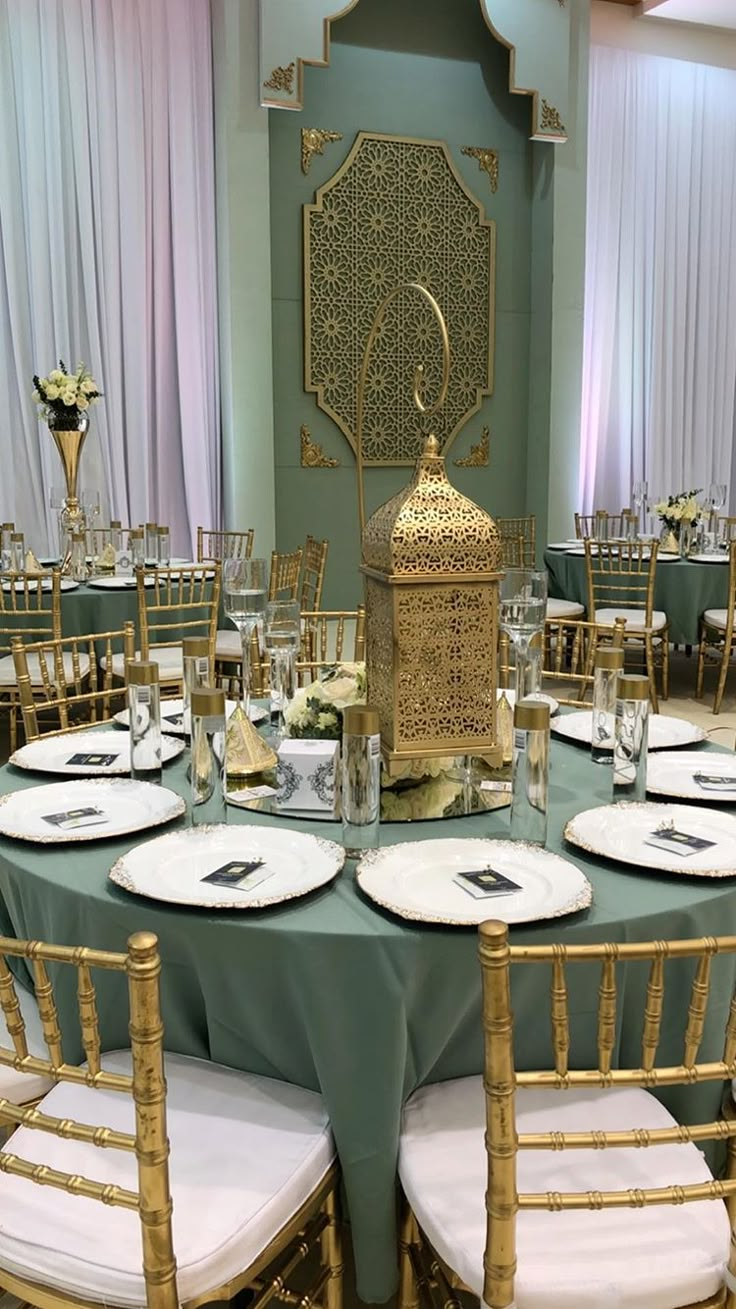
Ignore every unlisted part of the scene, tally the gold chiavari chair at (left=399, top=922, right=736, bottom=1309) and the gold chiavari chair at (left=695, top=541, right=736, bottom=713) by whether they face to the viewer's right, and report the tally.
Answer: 0

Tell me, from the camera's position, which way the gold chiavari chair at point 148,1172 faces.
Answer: facing away from the viewer and to the right of the viewer

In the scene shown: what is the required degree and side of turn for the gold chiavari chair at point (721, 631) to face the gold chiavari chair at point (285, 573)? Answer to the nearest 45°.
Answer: approximately 90° to its left

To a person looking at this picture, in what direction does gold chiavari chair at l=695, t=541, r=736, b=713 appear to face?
facing away from the viewer and to the left of the viewer

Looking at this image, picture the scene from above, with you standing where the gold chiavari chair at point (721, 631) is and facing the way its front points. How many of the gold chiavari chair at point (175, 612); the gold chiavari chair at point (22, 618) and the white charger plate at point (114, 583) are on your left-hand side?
3

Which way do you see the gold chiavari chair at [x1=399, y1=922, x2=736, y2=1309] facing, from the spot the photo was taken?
facing away from the viewer and to the left of the viewer

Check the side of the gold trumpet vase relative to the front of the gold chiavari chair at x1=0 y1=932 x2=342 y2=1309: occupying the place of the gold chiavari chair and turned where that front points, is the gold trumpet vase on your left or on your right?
on your left

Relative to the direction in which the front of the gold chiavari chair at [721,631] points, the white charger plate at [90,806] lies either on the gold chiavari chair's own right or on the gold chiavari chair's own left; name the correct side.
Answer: on the gold chiavari chair's own left

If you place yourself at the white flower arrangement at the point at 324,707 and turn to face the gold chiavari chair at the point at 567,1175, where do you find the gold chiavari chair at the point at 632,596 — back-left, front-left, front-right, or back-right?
back-left

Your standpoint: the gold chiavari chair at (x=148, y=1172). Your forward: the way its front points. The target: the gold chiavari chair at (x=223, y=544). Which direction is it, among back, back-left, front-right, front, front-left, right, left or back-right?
front-left

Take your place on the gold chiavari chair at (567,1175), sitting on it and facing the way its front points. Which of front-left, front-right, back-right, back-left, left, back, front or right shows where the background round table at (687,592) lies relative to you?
front-right

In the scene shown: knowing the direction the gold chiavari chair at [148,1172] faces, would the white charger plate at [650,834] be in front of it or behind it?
in front

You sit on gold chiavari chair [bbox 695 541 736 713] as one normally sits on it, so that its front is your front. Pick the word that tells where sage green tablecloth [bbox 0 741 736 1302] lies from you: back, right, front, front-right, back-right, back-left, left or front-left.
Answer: back-left
